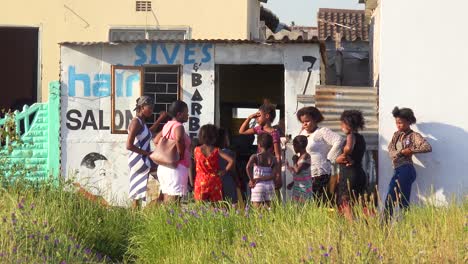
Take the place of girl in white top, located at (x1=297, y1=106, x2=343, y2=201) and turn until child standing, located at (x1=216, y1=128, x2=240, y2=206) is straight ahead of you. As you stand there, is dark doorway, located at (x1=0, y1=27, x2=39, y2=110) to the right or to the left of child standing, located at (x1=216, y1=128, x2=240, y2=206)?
right

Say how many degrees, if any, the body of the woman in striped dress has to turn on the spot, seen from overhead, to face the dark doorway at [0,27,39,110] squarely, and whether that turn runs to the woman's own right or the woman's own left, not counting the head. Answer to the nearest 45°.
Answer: approximately 90° to the woman's own left

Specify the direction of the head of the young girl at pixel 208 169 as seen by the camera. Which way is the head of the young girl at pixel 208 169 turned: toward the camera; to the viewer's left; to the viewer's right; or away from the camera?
away from the camera

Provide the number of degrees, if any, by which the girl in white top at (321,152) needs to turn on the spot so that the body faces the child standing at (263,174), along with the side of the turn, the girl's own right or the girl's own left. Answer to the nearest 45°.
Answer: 0° — they already face them

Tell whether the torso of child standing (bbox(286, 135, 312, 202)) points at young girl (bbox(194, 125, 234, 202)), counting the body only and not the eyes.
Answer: yes

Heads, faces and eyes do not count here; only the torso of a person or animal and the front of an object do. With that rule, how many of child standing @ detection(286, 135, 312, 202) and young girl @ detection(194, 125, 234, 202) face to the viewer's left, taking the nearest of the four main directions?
1

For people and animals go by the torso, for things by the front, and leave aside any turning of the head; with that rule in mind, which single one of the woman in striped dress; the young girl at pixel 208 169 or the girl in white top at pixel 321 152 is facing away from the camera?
the young girl

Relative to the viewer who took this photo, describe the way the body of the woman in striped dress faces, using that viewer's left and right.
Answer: facing to the right of the viewer

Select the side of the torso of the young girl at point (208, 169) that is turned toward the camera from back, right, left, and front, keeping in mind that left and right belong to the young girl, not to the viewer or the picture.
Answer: back

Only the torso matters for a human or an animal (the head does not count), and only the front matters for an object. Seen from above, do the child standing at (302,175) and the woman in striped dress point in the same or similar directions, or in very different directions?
very different directions

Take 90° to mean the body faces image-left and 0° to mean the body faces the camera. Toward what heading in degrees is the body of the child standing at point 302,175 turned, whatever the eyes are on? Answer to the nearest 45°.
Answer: approximately 90°
